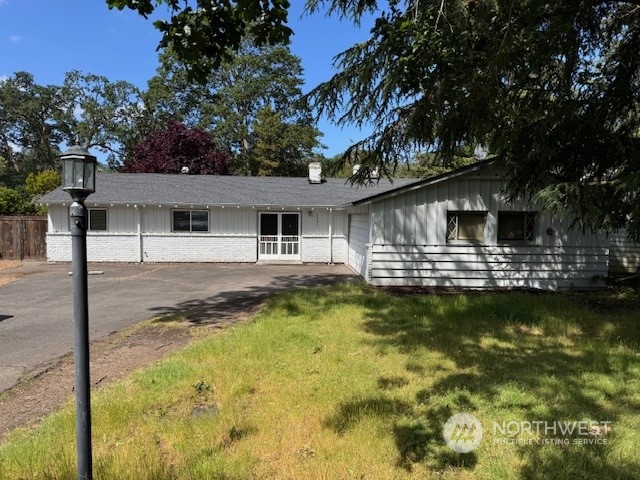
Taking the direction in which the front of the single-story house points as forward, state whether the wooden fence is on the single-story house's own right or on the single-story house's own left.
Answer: on the single-story house's own right

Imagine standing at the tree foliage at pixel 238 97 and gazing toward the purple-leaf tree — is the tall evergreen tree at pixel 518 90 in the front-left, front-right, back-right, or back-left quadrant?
front-left

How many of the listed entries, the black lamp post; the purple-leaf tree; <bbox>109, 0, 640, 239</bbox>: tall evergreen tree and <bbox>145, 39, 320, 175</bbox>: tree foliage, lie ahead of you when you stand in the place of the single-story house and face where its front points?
2

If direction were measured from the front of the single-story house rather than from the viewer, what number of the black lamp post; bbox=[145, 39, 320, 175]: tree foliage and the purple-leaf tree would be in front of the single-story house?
1

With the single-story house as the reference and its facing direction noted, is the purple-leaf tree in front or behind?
behind

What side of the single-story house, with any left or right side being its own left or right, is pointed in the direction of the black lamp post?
front

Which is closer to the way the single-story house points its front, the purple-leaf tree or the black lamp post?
the black lamp post

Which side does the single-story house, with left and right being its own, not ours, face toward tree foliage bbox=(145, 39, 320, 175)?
back

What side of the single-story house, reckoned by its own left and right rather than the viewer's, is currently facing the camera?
front

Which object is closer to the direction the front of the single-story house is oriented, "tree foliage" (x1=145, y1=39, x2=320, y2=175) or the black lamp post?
the black lamp post

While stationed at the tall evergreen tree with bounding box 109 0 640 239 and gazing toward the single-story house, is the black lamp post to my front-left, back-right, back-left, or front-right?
back-left
